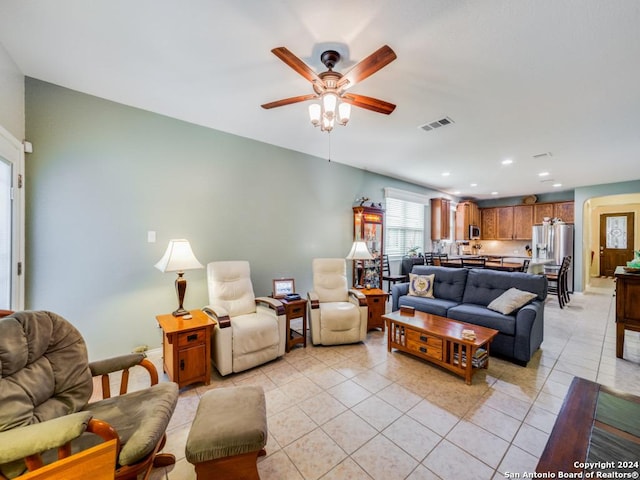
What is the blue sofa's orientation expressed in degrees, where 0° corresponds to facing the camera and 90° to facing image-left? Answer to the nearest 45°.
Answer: approximately 45°

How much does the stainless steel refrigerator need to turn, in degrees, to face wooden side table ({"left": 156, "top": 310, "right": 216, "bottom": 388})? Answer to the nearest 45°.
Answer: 0° — it already faces it

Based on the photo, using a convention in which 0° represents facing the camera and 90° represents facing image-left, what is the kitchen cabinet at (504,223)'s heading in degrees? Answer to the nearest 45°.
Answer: approximately 0°

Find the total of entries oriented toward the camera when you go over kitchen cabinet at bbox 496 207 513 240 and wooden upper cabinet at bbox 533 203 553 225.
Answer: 2

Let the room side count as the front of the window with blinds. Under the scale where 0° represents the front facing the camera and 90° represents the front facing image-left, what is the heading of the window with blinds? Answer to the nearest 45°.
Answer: approximately 315°

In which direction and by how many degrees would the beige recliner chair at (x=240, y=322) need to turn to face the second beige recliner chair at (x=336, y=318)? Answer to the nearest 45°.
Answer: approximately 45° to its left

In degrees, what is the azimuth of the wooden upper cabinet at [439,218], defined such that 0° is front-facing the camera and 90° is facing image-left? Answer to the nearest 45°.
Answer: approximately 315°

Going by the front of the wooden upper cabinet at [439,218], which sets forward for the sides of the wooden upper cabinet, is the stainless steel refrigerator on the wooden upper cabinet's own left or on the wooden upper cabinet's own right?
on the wooden upper cabinet's own left
